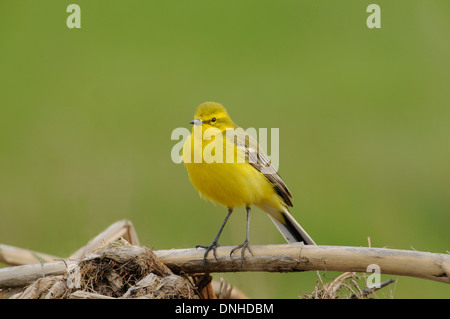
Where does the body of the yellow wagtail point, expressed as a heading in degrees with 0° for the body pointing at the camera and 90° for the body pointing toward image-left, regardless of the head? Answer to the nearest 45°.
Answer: approximately 45°
